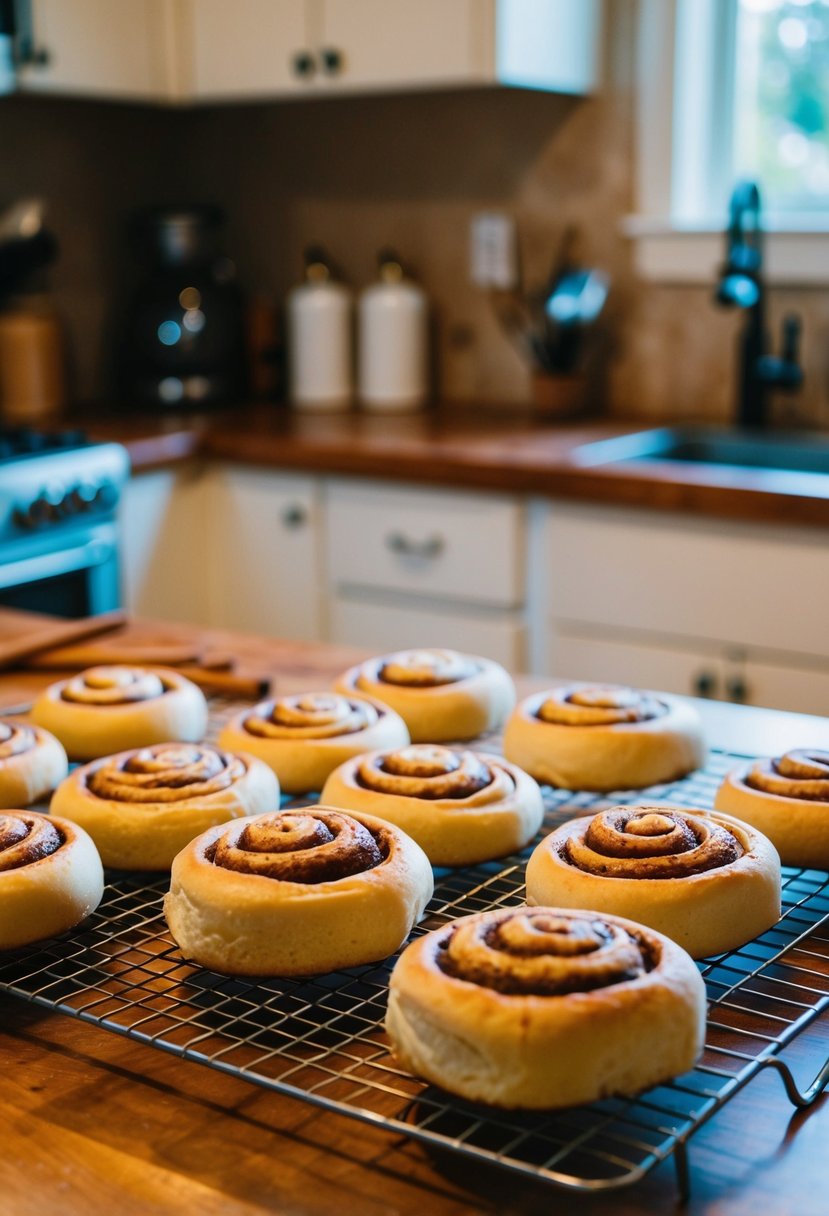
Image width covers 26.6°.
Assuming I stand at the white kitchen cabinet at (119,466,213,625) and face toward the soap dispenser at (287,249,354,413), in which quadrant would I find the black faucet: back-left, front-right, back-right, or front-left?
front-right

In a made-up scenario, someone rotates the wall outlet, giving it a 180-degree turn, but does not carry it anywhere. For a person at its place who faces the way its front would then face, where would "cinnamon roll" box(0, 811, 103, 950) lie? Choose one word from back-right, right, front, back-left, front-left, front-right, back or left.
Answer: back

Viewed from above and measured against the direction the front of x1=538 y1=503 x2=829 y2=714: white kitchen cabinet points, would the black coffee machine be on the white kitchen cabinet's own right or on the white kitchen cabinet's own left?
on the white kitchen cabinet's own right

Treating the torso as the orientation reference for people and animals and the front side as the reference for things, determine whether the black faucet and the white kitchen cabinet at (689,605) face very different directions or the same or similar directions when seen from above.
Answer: same or similar directions

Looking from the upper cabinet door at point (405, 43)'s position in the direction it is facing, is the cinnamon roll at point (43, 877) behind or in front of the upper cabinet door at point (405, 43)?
in front

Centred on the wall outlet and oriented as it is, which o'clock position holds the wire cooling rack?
The wire cooling rack is roughly at 12 o'clock from the wall outlet.

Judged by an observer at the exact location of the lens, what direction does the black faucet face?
facing the viewer and to the left of the viewer

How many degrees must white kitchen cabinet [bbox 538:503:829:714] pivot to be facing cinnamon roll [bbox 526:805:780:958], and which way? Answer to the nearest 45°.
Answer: approximately 45° to its left

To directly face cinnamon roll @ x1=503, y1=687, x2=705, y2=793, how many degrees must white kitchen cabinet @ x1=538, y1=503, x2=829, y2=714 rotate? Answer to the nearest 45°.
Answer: approximately 45° to its left

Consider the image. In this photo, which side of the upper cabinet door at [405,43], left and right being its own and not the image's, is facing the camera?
front

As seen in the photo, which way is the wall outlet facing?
toward the camera

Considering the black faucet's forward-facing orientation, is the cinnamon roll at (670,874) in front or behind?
in front

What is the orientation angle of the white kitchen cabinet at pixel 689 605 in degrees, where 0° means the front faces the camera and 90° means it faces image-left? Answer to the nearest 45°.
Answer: approximately 45°
